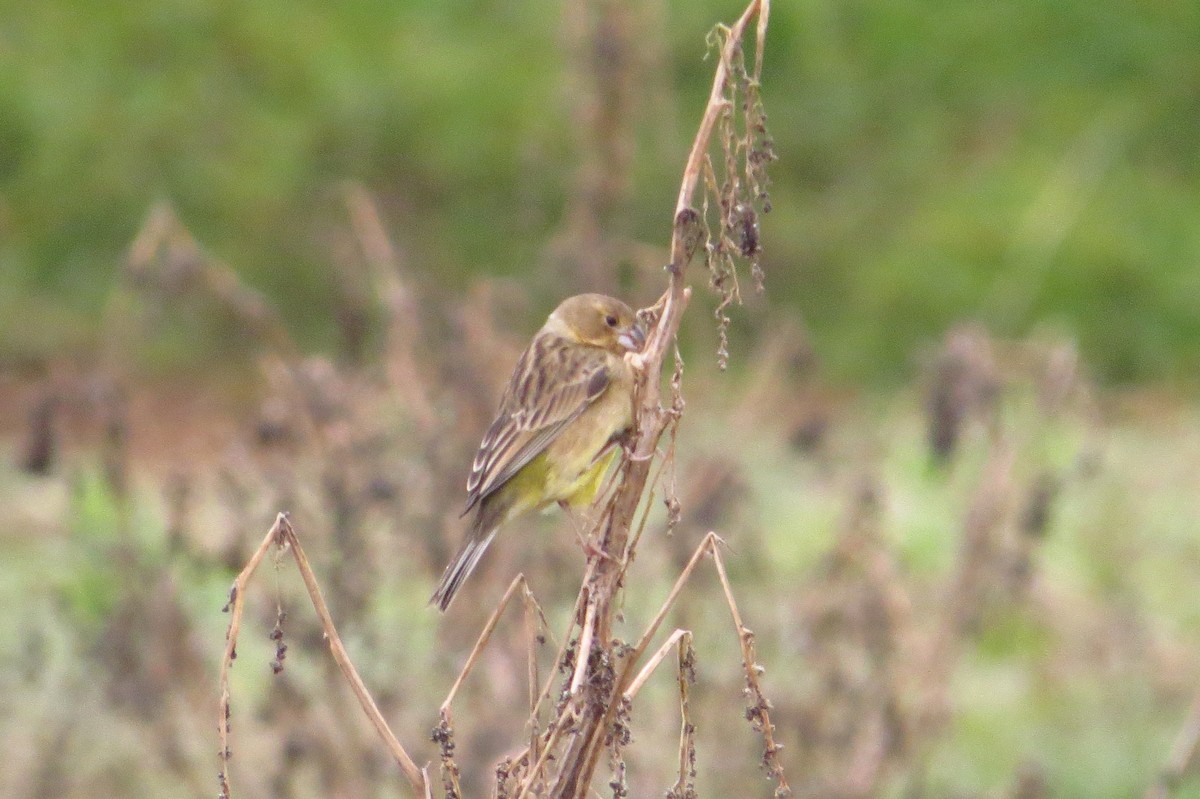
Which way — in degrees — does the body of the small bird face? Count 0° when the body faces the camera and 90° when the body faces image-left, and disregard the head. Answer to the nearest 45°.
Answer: approximately 270°

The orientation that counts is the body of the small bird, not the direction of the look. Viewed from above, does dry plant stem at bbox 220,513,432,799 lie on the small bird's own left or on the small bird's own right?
on the small bird's own right
